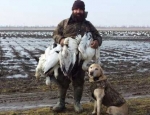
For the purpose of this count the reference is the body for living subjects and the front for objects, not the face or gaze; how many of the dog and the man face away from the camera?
0

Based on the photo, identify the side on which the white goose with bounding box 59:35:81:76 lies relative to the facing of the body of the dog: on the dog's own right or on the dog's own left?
on the dog's own right

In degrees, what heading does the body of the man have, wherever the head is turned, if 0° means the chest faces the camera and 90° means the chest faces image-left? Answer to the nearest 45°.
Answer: approximately 0°

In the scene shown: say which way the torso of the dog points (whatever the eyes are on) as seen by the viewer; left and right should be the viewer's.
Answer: facing the viewer and to the left of the viewer
